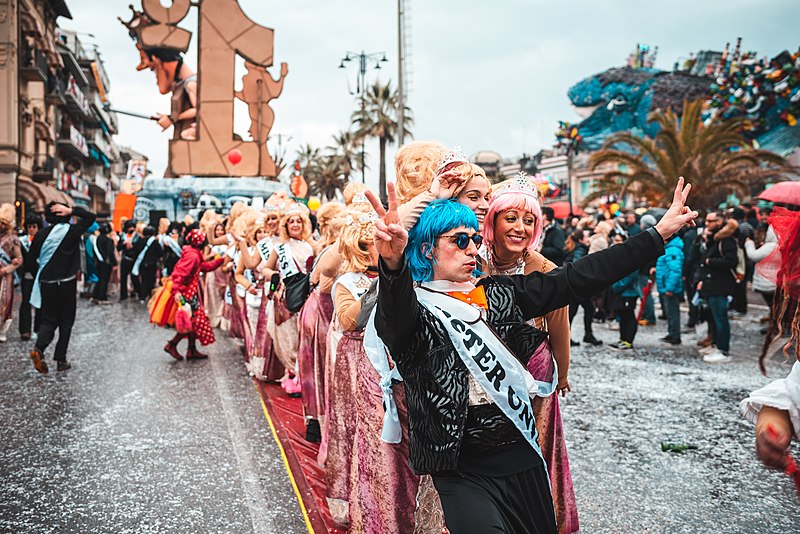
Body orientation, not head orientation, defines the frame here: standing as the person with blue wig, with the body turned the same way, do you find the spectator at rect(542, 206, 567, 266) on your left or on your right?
on your left

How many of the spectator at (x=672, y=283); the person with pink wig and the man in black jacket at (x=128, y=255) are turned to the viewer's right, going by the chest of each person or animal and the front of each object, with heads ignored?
0

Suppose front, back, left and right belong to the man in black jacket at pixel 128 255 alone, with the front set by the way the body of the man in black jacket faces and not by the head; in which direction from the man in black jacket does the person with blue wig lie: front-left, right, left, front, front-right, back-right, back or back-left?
front

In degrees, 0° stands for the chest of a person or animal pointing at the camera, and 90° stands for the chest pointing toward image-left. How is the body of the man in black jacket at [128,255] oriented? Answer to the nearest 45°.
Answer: approximately 0°

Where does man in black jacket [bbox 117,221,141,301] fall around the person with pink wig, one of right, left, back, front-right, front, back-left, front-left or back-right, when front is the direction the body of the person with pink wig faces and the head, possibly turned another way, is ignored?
back-right

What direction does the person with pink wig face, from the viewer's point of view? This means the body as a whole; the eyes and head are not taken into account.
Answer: toward the camera

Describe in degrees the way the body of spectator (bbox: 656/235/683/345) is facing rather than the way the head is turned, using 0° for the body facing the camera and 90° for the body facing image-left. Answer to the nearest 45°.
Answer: approximately 90°

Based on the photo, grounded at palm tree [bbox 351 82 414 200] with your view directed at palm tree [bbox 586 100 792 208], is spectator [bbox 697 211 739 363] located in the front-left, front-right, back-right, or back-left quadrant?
front-right

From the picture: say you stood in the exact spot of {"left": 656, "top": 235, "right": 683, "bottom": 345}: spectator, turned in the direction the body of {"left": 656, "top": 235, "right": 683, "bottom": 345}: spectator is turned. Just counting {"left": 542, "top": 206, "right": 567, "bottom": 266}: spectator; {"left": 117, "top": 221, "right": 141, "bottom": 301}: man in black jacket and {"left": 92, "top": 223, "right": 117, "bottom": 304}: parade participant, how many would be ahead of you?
3
